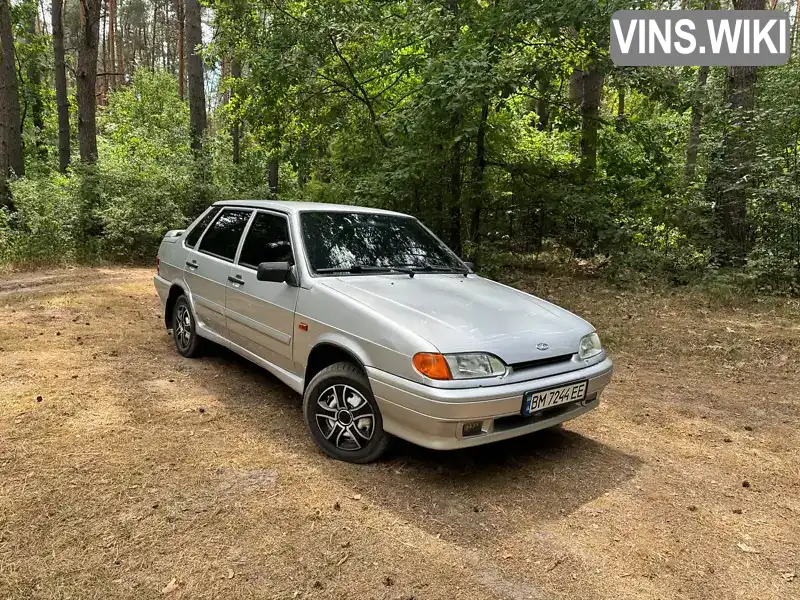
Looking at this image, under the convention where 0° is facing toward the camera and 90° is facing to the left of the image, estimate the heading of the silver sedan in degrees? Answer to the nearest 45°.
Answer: approximately 315°

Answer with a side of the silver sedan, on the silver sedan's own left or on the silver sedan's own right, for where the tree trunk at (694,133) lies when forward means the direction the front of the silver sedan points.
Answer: on the silver sedan's own left

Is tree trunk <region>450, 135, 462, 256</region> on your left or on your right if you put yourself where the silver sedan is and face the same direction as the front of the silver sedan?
on your left

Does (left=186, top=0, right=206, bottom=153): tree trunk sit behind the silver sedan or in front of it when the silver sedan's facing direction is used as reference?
behind

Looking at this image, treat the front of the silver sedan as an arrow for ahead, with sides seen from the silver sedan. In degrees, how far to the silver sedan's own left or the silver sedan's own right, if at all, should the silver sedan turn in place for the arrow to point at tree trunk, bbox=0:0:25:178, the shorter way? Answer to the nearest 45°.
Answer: approximately 180°

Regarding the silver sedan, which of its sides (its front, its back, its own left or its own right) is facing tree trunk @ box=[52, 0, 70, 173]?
back

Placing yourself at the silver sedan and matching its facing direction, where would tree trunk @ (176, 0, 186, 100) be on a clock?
The tree trunk is roughly at 7 o'clock from the silver sedan.
